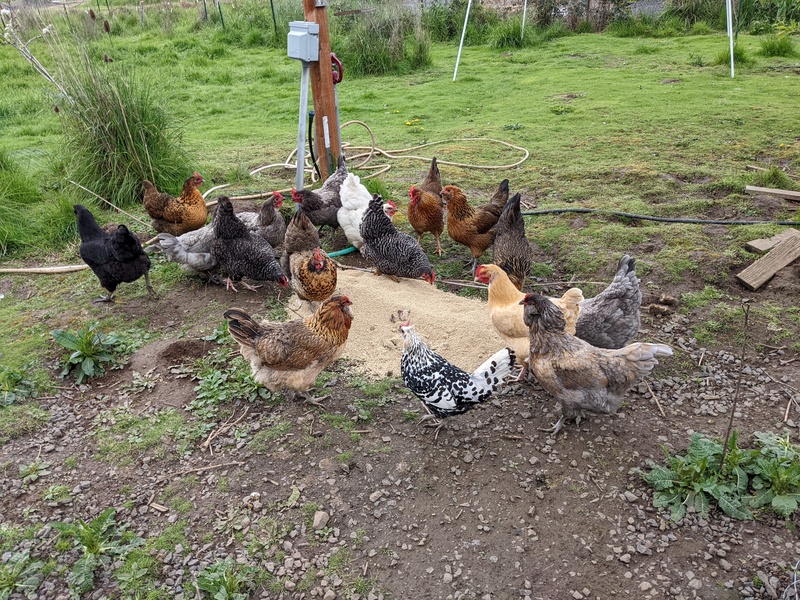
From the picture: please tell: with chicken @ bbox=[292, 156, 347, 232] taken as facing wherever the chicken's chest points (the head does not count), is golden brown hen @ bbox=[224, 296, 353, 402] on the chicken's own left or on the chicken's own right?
on the chicken's own left

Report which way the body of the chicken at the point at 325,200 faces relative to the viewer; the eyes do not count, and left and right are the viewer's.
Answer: facing to the left of the viewer

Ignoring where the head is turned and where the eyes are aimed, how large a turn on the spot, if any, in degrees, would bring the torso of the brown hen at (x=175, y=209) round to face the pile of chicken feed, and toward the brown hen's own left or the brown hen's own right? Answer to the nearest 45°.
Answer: approximately 45° to the brown hen's own right

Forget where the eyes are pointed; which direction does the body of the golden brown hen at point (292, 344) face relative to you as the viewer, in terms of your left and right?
facing to the right of the viewer

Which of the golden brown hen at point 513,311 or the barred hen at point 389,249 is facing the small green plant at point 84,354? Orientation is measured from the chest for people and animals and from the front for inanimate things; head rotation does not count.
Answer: the golden brown hen

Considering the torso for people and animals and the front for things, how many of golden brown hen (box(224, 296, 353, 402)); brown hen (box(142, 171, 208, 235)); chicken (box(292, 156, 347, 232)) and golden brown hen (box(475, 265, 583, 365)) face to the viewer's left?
2

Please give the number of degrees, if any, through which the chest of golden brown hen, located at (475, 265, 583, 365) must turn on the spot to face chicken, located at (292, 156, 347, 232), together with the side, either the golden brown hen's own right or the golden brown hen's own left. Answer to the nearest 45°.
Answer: approximately 45° to the golden brown hen's own right

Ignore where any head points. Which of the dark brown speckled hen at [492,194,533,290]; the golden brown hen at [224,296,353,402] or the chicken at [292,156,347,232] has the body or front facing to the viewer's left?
the chicken

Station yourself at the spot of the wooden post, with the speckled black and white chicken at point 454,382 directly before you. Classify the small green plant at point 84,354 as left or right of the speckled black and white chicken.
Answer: right

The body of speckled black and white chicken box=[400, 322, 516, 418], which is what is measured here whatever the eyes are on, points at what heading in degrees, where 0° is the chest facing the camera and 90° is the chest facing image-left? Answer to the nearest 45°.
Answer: approximately 90°

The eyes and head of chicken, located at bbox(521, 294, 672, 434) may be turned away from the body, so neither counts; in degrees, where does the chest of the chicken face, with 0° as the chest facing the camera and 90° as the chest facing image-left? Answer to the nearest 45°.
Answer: approximately 90°

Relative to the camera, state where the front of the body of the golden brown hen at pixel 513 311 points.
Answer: to the viewer's left

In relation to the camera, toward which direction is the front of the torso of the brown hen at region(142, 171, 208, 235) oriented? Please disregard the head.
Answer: to the viewer's right

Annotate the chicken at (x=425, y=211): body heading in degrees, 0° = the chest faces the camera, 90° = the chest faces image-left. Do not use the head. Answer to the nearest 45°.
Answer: approximately 45°
